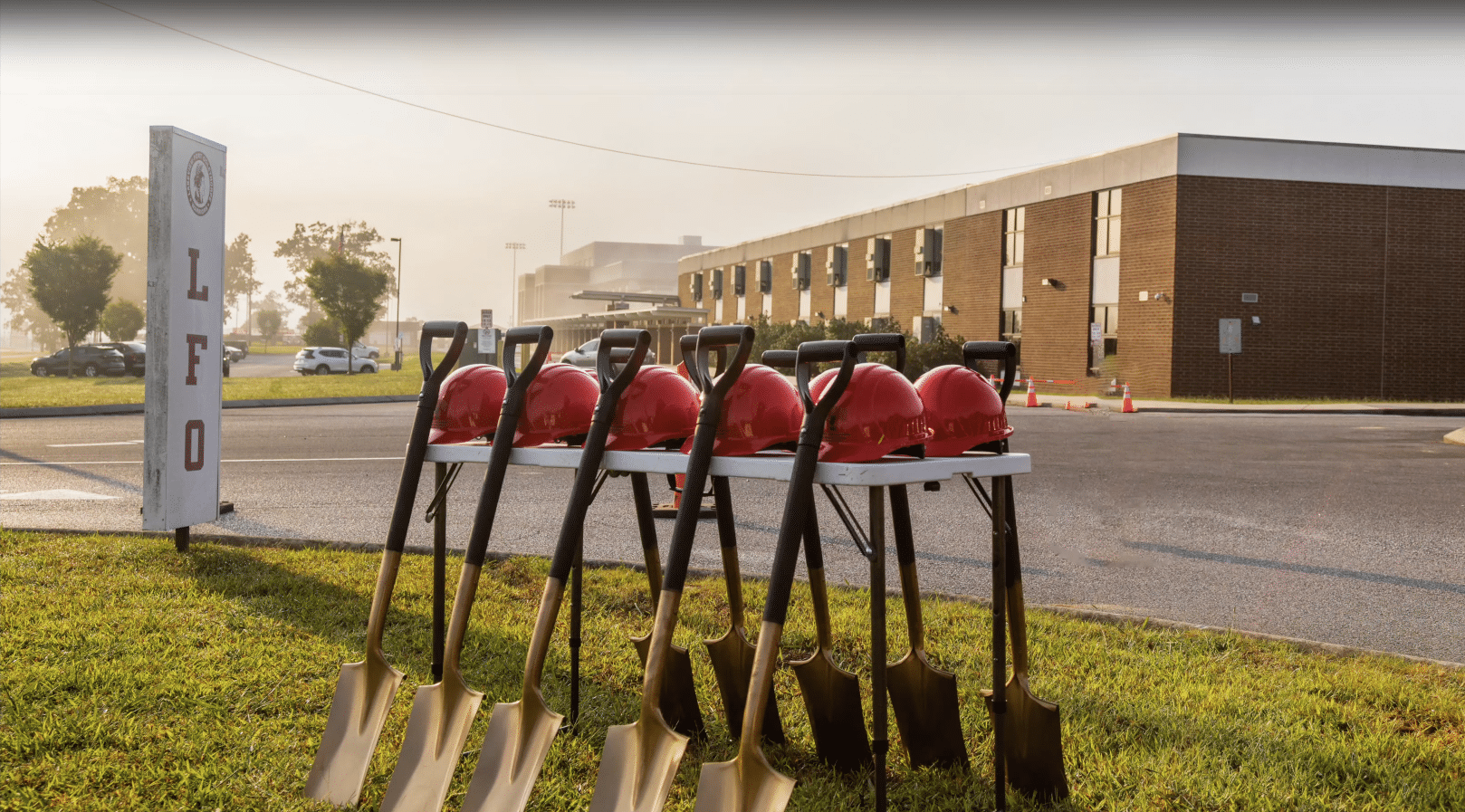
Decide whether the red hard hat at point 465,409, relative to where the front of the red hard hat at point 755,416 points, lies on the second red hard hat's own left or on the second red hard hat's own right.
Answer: on the second red hard hat's own right

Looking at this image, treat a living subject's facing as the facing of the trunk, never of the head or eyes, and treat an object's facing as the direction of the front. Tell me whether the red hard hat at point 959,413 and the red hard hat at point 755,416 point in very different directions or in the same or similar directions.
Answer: same or similar directions

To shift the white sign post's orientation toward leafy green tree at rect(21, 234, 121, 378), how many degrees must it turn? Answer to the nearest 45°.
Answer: approximately 135° to its left

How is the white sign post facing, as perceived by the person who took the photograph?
facing the viewer and to the right of the viewer

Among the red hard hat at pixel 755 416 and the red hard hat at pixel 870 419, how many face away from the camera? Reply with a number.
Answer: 0
